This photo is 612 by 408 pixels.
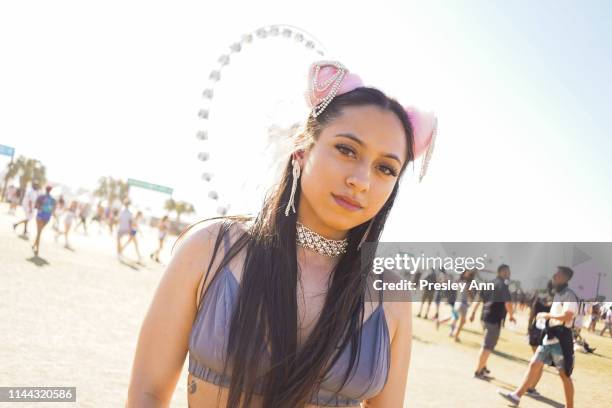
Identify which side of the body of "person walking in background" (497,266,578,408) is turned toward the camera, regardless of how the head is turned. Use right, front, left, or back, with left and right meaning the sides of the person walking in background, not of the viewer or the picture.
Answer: left

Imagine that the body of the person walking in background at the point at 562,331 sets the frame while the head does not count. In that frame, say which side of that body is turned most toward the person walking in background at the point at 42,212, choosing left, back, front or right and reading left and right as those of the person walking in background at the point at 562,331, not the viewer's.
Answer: front

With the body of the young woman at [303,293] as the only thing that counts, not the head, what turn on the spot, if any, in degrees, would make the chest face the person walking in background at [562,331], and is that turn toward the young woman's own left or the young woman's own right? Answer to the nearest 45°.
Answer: approximately 90° to the young woman's own left
